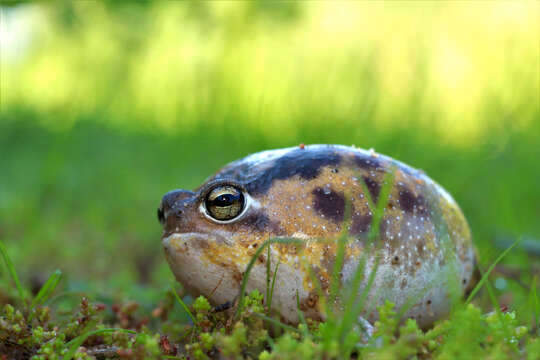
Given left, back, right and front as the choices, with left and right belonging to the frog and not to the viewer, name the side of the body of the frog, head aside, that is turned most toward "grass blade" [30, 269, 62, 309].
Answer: front

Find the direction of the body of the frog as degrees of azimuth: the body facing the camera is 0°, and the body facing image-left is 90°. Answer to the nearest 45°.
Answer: approximately 90°
